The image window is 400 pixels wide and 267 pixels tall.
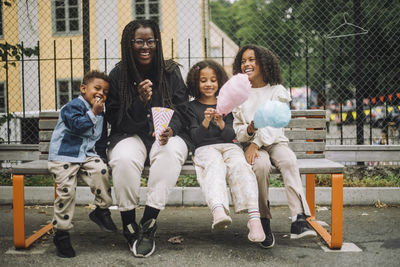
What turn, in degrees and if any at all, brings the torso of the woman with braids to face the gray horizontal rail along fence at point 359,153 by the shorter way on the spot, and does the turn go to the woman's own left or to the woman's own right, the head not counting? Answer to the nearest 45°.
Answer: approximately 135° to the woman's own left

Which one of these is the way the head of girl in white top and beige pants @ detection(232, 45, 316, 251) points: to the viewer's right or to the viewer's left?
to the viewer's left

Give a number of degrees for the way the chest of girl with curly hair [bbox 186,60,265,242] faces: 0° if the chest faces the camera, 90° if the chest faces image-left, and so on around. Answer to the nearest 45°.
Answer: approximately 0°

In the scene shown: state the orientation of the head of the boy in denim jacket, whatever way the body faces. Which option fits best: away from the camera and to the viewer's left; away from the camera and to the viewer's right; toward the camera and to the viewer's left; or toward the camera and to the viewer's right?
toward the camera and to the viewer's right

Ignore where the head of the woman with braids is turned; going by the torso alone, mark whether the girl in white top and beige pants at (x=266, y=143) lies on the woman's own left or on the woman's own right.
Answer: on the woman's own left

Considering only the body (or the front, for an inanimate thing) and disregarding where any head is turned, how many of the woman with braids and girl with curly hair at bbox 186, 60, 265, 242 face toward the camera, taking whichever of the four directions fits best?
2

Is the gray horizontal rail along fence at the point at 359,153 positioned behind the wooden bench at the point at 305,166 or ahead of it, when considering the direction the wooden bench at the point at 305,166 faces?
behind

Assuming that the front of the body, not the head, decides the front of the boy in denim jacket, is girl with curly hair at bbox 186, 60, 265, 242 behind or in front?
in front

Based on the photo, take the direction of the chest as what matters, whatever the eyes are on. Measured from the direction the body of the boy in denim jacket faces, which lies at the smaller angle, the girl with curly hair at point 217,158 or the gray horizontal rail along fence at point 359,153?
the girl with curly hair
